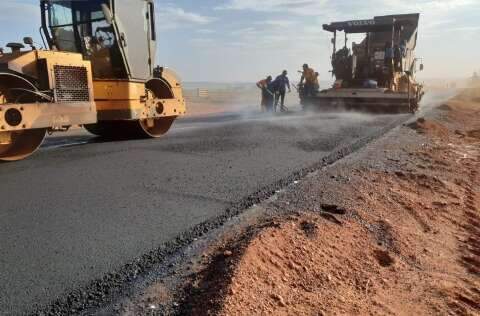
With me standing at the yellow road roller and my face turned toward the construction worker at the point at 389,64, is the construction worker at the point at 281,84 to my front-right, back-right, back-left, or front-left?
front-left

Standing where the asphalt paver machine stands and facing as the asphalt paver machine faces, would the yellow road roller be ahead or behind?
behind

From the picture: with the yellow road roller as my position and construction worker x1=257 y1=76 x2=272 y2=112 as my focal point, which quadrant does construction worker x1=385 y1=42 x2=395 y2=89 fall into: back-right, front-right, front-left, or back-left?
front-right

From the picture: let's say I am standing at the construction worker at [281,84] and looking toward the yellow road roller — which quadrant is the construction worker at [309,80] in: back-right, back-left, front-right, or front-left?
back-left

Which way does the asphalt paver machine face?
away from the camera
